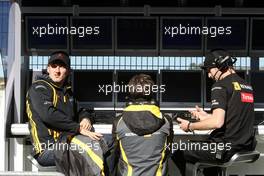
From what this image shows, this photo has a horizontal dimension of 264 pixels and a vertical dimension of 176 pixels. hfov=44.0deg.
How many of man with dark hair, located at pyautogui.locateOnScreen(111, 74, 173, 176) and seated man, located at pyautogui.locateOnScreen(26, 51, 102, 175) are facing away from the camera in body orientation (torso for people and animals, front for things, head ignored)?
1

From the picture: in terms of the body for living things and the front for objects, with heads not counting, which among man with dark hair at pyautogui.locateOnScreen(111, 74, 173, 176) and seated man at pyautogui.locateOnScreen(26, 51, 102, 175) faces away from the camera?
the man with dark hair

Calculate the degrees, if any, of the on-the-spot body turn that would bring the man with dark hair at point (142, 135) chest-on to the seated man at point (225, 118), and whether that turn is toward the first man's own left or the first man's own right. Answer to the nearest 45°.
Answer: approximately 45° to the first man's own right

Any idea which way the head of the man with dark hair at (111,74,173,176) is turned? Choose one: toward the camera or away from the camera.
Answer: away from the camera

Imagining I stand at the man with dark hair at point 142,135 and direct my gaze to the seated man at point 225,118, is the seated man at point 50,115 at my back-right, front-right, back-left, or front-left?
back-left

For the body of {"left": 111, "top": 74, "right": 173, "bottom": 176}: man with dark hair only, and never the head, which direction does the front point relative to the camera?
away from the camera

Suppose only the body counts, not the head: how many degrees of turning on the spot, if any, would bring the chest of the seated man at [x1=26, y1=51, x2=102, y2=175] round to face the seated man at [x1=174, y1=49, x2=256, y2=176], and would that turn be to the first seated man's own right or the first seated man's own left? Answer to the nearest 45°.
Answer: approximately 45° to the first seated man's own left

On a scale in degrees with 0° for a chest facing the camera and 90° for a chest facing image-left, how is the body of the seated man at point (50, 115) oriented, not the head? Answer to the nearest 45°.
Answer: approximately 315°

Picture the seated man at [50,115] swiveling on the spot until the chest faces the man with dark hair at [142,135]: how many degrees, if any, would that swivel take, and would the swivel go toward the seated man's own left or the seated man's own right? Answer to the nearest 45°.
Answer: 0° — they already face them
